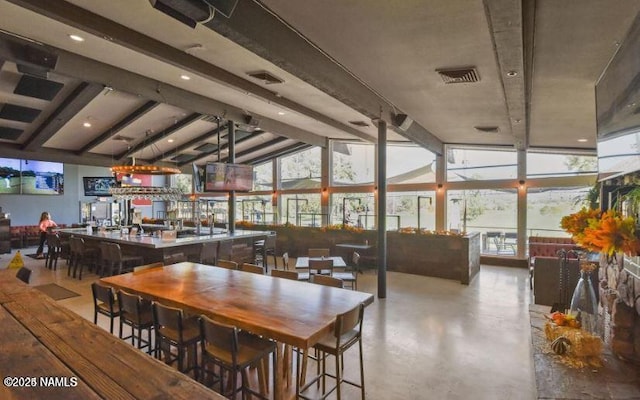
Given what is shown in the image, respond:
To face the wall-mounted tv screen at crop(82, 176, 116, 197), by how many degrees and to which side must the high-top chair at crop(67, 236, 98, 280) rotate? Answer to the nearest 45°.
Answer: approximately 45° to its left

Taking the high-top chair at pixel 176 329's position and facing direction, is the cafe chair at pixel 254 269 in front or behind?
in front

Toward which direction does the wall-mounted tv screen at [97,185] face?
toward the camera

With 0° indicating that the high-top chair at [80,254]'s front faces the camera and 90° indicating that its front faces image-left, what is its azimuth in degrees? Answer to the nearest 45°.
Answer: approximately 225°

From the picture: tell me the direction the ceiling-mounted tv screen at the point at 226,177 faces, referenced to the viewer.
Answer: facing the viewer

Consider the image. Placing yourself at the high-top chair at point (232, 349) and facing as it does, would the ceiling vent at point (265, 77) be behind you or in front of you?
in front

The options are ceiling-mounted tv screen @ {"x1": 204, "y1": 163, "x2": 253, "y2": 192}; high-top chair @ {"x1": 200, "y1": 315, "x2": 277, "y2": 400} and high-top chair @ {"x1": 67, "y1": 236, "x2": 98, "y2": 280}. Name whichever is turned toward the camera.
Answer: the ceiling-mounted tv screen

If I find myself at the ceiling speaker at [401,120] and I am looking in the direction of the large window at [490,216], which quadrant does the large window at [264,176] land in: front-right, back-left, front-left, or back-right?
front-left

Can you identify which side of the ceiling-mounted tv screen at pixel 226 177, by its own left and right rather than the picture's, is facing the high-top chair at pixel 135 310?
front

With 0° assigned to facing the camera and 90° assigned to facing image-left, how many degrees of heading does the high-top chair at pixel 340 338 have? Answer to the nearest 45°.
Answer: approximately 135°

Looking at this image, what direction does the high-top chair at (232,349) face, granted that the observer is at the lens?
facing away from the viewer and to the right of the viewer

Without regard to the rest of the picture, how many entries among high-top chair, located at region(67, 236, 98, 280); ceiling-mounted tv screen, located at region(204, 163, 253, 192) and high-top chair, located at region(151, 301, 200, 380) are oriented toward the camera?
1

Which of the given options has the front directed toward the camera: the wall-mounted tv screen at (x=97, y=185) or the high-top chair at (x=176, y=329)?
the wall-mounted tv screen

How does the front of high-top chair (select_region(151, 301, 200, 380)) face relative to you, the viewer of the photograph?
facing away from the viewer and to the right of the viewer

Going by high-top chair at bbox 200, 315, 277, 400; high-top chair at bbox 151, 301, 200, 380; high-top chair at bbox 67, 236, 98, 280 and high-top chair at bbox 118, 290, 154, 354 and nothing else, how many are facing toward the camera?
0

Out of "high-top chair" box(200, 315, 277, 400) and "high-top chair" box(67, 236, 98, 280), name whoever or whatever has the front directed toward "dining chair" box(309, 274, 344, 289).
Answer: "high-top chair" box(200, 315, 277, 400)

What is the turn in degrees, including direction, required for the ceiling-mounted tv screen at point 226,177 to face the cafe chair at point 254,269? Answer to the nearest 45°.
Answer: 0° — it already faces it
